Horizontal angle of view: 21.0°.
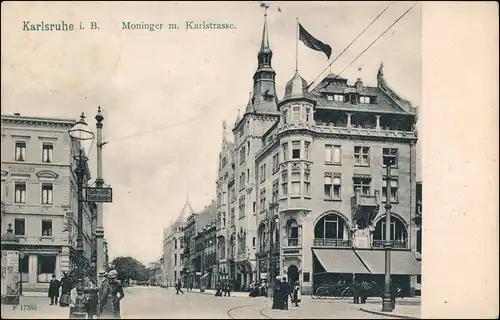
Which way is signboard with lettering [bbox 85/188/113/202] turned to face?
toward the camera

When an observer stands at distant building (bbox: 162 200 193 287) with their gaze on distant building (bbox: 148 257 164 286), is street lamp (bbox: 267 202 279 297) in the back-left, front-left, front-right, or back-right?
back-right

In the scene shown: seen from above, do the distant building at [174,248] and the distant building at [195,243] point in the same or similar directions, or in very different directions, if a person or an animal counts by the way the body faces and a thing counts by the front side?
same or similar directions

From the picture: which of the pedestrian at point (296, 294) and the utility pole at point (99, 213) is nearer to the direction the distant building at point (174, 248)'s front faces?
the utility pole

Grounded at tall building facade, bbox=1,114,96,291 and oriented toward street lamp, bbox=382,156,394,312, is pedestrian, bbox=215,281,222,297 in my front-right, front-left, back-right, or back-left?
front-left

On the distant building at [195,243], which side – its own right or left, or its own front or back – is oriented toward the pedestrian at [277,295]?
left

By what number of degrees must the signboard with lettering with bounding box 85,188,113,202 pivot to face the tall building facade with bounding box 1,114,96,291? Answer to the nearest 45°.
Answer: approximately 135° to its right

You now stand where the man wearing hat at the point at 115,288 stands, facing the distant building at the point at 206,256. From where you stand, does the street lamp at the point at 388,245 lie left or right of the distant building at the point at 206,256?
right

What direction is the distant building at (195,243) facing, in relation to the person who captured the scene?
facing the viewer and to the left of the viewer

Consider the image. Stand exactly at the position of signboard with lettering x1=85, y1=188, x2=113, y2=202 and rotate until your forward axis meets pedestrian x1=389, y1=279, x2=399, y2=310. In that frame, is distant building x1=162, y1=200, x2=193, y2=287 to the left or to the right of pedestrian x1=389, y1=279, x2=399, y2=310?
left
